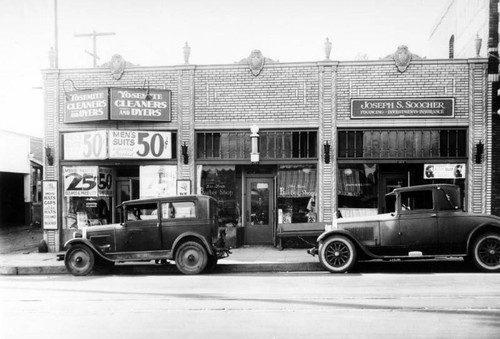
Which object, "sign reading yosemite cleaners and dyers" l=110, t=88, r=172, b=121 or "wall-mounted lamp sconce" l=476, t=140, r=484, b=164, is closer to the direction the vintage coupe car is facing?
the sign reading yosemite cleaners and dyers

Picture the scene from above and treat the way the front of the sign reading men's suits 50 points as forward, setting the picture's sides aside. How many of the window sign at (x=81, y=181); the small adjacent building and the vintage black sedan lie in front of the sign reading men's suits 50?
1

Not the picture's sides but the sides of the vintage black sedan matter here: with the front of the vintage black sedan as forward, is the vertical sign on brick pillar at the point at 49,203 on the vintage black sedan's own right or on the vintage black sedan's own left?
on the vintage black sedan's own right

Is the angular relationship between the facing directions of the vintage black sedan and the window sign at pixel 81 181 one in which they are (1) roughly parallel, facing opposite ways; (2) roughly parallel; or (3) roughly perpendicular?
roughly perpendicular

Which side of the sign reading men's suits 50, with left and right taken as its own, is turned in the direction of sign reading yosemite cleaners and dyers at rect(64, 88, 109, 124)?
right

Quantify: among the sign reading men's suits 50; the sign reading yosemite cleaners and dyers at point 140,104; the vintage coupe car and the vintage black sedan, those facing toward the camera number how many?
2
